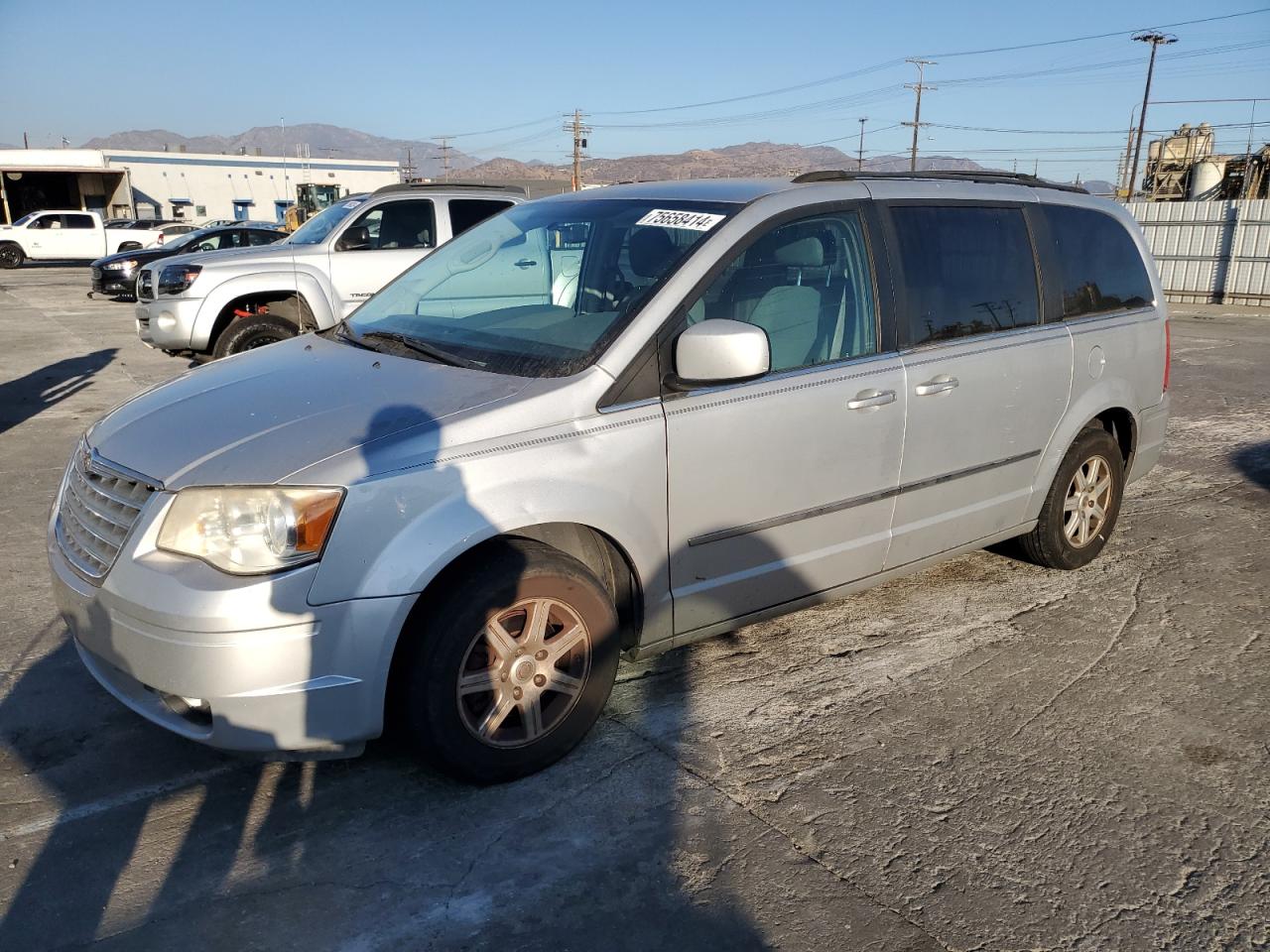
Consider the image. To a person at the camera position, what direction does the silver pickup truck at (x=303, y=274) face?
facing to the left of the viewer

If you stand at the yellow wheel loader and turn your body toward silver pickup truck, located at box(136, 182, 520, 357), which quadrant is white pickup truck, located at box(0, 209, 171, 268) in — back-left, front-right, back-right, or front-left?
front-right

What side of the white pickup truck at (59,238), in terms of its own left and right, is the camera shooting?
left

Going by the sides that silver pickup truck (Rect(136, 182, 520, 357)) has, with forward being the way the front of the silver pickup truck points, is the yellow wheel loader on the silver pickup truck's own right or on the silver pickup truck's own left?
on the silver pickup truck's own right

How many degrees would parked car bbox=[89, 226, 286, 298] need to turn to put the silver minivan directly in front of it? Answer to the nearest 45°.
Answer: approximately 45° to its left

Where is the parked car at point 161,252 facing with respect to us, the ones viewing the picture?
facing the viewer and to the left of the viewer

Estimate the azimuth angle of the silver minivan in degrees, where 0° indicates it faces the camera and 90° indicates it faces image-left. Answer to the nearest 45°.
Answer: approximately 45°

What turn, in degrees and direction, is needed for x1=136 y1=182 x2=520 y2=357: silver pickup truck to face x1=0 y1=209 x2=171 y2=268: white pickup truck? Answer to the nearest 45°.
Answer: approximately 90° to its right

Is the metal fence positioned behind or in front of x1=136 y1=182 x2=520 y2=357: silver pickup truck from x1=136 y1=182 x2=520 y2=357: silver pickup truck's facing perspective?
behind

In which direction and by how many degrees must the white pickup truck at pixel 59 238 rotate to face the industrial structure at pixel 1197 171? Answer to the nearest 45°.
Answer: approximately 180°

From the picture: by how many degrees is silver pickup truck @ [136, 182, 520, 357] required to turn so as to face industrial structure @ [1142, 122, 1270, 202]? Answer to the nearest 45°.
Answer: approximately 135° to its right

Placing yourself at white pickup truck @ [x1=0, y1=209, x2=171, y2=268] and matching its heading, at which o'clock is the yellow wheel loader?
The yellow wheel loader is roughly at 5 o'clock from the white pickup truck.

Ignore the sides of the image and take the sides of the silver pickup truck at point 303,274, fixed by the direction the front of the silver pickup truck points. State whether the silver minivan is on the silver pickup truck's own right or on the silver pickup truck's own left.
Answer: on the silver pickup truck's own left
